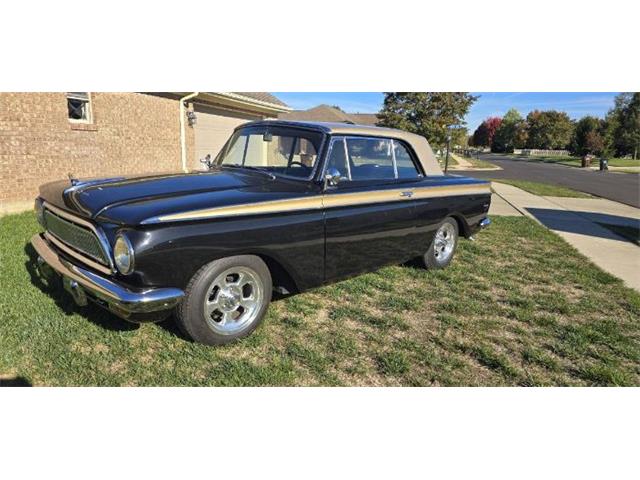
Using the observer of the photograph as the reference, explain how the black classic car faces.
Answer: facing the viewer and to the left of the viewer

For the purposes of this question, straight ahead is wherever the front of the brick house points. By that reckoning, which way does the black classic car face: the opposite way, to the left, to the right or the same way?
to the right

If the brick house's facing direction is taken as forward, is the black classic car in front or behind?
in front

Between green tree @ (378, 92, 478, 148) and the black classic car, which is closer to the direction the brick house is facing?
the black classic car

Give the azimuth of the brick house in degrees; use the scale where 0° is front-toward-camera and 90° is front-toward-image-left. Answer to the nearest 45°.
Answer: approximately 315°

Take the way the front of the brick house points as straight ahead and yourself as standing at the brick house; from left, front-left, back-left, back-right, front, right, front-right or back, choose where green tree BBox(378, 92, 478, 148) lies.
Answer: left

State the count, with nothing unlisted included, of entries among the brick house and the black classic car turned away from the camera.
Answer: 0

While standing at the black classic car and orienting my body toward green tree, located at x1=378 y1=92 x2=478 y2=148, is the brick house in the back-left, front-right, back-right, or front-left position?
front-left

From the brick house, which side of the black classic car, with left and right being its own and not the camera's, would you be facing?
right

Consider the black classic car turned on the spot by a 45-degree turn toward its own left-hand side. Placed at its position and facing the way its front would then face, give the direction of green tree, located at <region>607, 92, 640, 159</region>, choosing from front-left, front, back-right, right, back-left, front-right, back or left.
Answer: back-left
